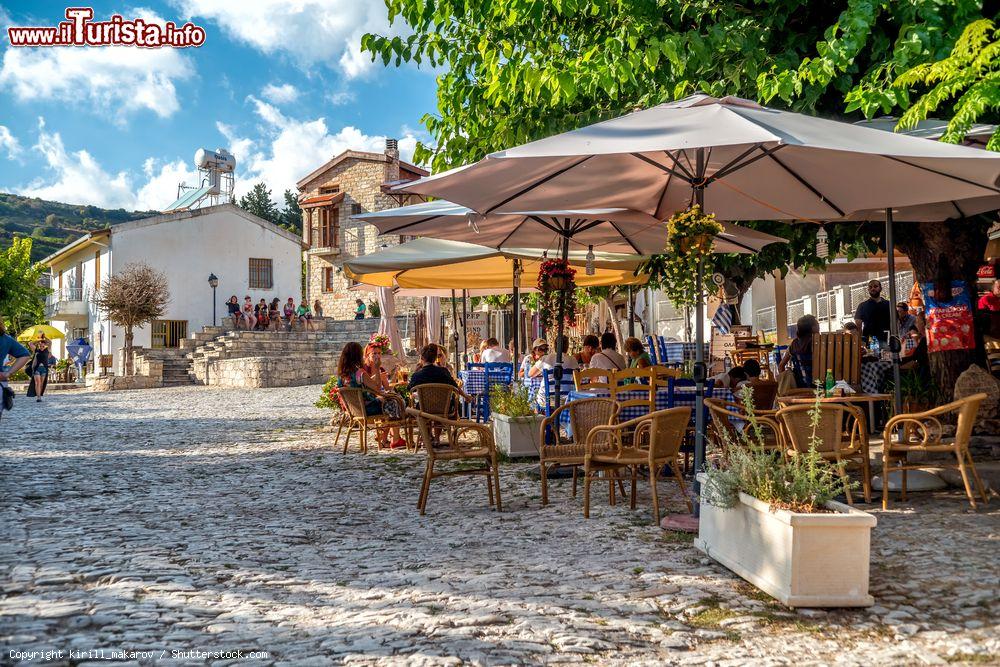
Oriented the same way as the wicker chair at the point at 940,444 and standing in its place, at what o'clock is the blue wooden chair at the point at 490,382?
The blue wooden chair is roughly at 1 o'clock from the wicker chair.

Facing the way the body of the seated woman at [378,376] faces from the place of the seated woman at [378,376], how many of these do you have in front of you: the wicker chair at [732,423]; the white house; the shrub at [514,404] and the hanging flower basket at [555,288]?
3

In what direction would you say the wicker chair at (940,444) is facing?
to the viewer's left

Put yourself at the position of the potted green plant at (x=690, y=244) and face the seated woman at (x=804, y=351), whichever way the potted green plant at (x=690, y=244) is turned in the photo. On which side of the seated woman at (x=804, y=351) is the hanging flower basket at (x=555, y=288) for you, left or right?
left

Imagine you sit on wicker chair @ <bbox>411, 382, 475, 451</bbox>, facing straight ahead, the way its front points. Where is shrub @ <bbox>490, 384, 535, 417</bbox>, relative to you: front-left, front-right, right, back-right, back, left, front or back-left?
front-right

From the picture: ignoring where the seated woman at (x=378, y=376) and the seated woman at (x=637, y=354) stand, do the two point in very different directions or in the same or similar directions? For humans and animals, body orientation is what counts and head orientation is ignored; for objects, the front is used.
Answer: very different directions

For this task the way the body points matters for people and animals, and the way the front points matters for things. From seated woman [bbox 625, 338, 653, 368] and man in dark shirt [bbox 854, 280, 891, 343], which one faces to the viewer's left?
the seated woman

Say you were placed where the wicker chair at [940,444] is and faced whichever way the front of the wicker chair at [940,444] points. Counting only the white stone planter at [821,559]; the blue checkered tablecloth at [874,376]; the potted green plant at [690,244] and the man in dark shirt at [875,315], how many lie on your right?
2

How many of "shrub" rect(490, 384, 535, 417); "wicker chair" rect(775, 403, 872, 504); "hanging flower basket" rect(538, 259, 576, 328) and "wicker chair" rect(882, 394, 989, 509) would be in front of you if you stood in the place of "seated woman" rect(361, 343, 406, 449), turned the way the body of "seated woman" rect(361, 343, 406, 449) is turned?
4
